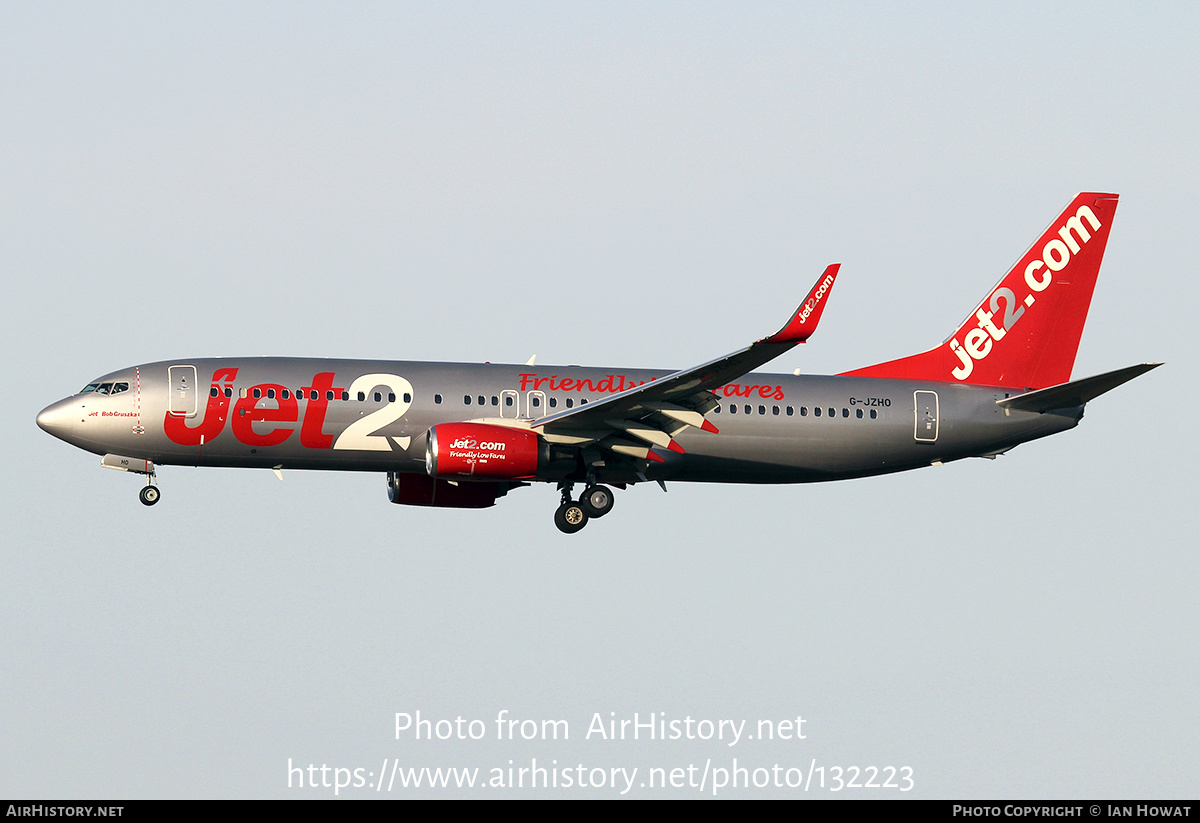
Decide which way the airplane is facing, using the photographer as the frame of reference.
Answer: facing to the left of the viewer
